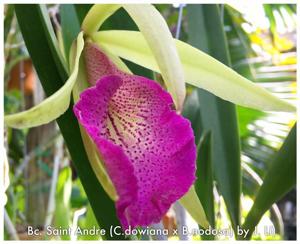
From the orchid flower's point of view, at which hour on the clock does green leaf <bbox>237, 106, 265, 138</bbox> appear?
The green leaf is roughly at 8 o'clock from the orchid flower.

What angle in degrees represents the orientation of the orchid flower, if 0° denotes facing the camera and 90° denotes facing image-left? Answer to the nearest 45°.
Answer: approximately 315°
